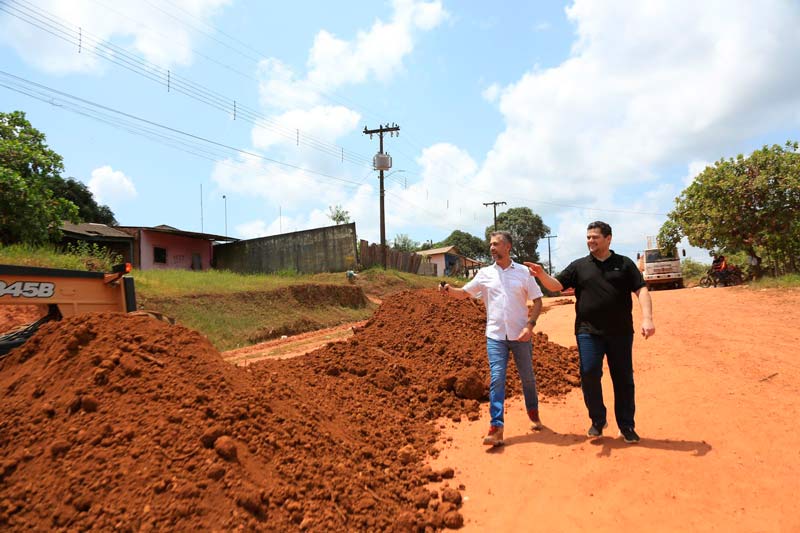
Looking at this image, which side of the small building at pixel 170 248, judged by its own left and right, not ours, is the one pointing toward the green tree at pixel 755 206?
front

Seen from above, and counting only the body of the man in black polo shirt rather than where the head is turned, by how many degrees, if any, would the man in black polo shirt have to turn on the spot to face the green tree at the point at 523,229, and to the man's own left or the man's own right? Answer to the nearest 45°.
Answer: approximately 180°

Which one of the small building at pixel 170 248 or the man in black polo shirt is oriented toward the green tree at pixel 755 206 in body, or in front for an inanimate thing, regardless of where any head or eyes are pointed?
the small building

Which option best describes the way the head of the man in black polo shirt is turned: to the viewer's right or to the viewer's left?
to the viewer's left

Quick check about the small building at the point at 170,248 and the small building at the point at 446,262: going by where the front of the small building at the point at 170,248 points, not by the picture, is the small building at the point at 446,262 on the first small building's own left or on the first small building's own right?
on the first small building's own left

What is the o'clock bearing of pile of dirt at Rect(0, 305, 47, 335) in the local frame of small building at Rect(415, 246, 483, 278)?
The pile of dirt is roughly at 2 o'clock from the small building.

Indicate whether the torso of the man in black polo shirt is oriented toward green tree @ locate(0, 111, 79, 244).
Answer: no

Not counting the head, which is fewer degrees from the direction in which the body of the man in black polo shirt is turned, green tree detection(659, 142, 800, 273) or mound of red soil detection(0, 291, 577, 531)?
the mound of red soil

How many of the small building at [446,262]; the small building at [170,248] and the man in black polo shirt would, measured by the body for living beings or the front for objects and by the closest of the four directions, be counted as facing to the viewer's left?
0

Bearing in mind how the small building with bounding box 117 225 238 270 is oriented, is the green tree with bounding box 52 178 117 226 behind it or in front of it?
behind

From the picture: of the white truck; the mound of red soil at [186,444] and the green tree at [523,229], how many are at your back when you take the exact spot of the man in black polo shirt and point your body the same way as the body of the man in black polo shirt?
2

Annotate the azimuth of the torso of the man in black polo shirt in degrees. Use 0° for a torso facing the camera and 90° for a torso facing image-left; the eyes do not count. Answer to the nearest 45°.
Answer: approximately 0°

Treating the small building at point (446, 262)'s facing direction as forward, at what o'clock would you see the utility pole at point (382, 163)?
The utility pole is roughly at 2 o'clock from the small building.

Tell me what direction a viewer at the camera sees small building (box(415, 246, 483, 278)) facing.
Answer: facing the viewer and to the right of the viewer
